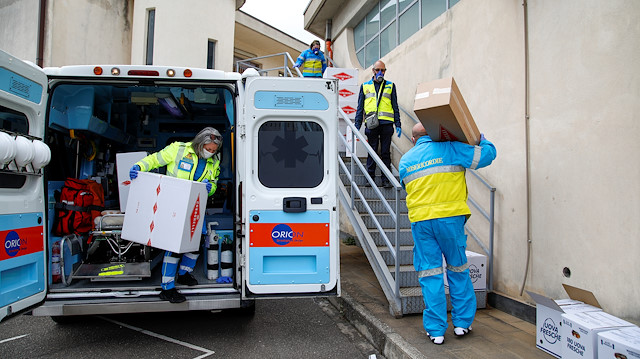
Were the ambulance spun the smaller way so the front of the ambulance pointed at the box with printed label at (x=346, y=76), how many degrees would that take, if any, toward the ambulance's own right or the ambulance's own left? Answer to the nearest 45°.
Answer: approximately 45° to the ambulance's own right

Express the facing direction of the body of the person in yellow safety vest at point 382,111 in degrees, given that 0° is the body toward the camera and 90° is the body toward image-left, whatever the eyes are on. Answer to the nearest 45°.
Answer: approximately 0°

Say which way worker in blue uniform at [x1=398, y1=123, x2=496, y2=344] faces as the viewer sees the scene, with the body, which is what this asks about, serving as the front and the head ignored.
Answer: away from the camera

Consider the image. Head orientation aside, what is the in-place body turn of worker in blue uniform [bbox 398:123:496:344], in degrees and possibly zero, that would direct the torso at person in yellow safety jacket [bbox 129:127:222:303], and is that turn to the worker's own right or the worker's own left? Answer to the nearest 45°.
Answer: approximately 90° to the worker's own left

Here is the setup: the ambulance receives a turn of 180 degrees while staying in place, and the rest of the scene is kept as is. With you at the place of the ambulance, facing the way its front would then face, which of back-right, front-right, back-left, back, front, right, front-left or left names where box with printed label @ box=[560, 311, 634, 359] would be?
front-left

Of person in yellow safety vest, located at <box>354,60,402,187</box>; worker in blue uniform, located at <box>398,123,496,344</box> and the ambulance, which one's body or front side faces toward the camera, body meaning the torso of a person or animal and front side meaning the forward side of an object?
the person in yellow safety vest

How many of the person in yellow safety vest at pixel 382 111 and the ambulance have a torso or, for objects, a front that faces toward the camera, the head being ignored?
1

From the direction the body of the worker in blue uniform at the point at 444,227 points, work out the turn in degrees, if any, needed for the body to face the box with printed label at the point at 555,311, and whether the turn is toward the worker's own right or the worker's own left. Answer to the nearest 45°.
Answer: approximately 90° to the worker's own right

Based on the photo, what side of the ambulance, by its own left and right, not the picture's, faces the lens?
back

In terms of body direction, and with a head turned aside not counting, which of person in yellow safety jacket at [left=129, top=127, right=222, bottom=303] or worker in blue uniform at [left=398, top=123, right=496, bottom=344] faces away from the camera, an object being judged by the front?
the worker in blue uniform

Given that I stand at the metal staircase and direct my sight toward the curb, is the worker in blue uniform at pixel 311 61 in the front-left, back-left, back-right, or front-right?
back-right

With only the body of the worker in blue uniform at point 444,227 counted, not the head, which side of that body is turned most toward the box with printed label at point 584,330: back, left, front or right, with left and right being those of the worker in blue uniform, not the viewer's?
right
